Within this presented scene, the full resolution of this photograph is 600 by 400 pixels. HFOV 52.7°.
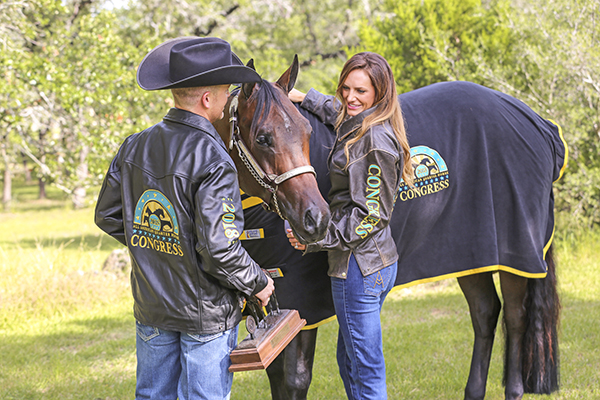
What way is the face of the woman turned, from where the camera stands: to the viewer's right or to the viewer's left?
to the viewer's left

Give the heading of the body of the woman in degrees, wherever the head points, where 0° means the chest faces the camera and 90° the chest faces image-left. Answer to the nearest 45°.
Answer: approximately 90°

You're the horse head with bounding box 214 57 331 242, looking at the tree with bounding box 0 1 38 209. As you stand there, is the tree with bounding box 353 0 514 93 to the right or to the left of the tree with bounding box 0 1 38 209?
right

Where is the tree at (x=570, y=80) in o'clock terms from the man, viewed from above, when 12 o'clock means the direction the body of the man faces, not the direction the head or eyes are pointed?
The tree is roughly at 12 o'clock from the man.

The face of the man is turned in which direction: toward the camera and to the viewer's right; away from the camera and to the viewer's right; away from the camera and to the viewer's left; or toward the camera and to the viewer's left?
away from the camera and to the viewer's right

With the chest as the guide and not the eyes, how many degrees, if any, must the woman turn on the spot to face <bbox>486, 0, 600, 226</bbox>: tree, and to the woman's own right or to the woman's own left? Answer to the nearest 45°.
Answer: approximately 135° to the woman's own right

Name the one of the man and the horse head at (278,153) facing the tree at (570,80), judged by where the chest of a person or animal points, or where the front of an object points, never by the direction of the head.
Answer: the man

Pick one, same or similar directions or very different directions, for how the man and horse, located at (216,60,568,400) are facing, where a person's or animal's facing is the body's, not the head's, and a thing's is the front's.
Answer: very different directions

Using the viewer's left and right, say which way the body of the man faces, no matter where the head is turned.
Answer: facing away from the viewer and to the right of the viewer

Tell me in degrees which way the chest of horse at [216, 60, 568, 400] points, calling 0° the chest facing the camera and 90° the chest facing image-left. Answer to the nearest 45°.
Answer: approximately 45°
